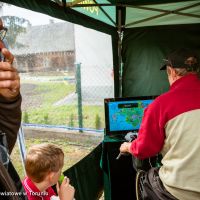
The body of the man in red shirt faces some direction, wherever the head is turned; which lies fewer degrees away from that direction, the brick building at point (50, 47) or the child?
the brick building

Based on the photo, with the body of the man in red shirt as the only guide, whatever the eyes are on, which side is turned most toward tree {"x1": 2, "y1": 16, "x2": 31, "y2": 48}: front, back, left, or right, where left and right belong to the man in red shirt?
front

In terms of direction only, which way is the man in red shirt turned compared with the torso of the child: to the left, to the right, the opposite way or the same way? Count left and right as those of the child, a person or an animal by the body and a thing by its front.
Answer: to the left

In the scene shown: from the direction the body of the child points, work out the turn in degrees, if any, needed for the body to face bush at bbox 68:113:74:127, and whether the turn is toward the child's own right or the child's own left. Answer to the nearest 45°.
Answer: approximately 45° to the child's own left

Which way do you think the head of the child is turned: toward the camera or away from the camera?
away from the camera

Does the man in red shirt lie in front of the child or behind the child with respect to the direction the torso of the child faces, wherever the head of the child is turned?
in front

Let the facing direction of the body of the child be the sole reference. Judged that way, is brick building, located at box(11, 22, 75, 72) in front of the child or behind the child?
in front

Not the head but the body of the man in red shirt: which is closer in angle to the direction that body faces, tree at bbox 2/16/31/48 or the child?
the tree

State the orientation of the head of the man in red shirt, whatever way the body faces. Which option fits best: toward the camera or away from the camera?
away from the camera

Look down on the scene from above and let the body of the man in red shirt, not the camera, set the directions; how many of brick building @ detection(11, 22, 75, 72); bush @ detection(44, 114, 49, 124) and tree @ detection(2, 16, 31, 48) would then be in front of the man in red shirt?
3

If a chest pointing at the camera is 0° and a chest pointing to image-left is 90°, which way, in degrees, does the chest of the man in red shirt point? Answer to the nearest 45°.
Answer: approximately 135°

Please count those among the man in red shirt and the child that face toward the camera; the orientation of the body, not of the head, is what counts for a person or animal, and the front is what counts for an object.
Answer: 0

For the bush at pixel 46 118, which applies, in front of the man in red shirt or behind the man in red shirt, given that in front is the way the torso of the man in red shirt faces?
in front
